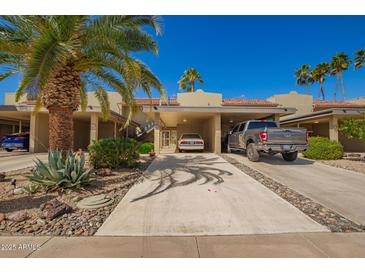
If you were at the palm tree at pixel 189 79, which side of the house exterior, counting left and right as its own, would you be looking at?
back

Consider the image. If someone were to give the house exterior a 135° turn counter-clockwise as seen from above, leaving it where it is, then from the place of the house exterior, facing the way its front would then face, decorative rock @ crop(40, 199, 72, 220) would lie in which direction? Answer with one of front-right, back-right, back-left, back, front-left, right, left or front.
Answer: back-right

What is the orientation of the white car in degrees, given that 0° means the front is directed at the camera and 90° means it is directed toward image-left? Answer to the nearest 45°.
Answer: approximately 180°

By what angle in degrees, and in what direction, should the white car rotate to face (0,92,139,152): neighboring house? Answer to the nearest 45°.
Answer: approximately 90° to its left

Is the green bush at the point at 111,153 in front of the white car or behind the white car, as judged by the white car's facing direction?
behind

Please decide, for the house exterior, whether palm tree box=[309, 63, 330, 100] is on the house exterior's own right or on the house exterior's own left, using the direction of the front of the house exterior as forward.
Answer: on the house exterior's own left

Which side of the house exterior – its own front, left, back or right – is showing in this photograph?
front

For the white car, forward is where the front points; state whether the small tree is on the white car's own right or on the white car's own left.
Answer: on the white car's own right

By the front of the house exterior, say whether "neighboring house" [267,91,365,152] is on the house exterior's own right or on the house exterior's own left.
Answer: on the house exterior's own left

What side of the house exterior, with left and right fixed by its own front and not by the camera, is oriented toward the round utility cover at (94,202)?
front

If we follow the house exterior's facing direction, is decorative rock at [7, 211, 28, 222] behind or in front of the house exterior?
in front

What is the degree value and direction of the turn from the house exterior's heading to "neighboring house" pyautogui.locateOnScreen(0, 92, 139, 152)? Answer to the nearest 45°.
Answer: approximately 90° to its right

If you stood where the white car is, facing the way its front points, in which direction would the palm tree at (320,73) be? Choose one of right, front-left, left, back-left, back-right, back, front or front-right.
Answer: front-right

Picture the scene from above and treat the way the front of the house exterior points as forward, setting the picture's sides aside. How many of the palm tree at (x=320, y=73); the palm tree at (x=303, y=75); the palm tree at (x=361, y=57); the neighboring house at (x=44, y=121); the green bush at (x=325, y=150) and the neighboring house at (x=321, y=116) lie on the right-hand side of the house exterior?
1

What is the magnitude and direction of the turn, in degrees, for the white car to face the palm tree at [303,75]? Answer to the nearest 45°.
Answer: approximately 45° to its right

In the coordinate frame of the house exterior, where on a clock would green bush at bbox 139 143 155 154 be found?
The green bush is roughly at 2 o'clock from the house exterior.

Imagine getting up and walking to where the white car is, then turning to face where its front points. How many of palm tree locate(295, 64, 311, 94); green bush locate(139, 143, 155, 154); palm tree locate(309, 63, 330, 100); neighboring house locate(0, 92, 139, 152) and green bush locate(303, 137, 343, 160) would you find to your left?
2

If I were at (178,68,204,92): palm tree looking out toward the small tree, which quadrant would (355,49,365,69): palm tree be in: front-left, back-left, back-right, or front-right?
front-left
